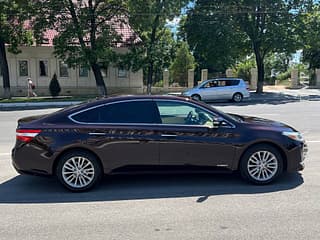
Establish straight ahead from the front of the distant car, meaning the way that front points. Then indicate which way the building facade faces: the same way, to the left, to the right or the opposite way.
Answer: to the left

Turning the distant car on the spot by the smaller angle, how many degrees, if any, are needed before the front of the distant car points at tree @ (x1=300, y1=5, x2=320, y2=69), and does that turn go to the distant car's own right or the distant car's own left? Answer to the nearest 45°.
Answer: approximately 135° to the distant car's own right

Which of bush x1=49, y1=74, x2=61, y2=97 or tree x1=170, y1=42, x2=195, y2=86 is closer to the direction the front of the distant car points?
the bush

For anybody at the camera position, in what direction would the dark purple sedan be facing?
facing to the right of the viewer

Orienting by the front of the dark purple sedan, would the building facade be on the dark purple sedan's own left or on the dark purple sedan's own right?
on the dark purple sedan's own left

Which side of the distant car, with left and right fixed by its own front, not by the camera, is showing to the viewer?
left

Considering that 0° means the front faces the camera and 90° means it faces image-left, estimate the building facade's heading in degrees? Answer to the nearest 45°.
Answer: approximately 0°

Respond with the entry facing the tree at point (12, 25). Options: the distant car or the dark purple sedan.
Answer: the distant car

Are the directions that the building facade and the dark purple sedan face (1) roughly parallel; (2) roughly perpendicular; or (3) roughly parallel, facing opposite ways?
roughly perpendicular

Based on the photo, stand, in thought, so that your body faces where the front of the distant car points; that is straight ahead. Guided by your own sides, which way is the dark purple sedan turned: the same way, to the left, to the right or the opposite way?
the opposite way
